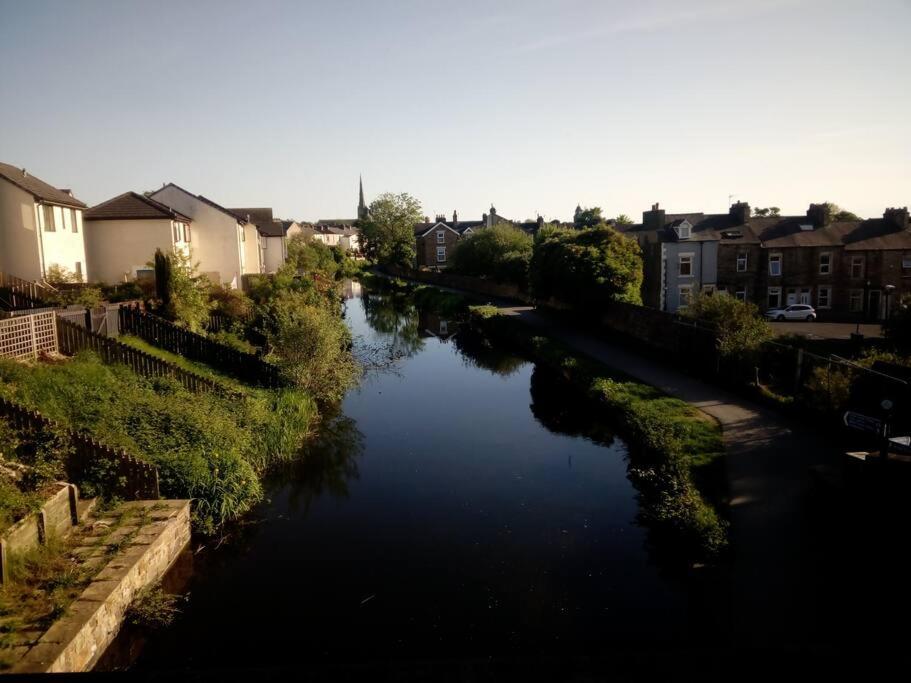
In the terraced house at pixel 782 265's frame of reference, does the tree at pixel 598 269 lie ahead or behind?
ahead

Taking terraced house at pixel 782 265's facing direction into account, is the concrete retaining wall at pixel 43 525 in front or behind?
in front

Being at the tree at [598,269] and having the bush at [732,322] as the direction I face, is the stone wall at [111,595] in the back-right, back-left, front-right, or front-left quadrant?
front-right

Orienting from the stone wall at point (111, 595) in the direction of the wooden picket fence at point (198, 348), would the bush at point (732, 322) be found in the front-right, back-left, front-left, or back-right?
front-right

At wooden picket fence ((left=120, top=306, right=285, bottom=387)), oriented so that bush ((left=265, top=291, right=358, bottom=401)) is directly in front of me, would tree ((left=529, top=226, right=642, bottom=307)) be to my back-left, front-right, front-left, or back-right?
front-left

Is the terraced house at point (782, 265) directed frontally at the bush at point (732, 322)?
yes

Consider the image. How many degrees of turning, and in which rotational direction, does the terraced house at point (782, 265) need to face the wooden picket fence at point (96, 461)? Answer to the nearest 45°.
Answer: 0° — it already faces it

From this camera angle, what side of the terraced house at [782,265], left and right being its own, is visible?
front

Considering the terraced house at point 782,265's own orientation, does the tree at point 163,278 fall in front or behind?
in front

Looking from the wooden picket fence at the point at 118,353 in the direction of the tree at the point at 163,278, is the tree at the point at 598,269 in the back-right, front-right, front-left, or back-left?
front-right

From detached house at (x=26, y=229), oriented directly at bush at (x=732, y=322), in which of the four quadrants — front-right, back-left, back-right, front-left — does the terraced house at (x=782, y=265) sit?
front-left

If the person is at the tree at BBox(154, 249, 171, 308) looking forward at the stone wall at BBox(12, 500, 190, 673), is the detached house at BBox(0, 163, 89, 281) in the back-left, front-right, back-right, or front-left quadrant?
back-right

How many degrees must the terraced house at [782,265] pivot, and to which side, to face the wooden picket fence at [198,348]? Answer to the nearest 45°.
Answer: approximately 45° to its right

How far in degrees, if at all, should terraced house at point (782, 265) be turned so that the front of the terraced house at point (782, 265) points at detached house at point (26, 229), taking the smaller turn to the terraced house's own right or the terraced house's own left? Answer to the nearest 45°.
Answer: approximately 45° to the terraced house's own right
